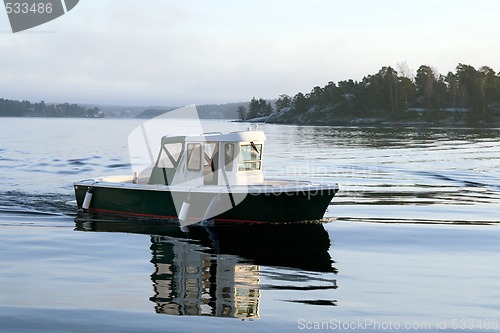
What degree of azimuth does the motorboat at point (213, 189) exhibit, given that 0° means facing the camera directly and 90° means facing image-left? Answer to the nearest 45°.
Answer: approximately 315°
